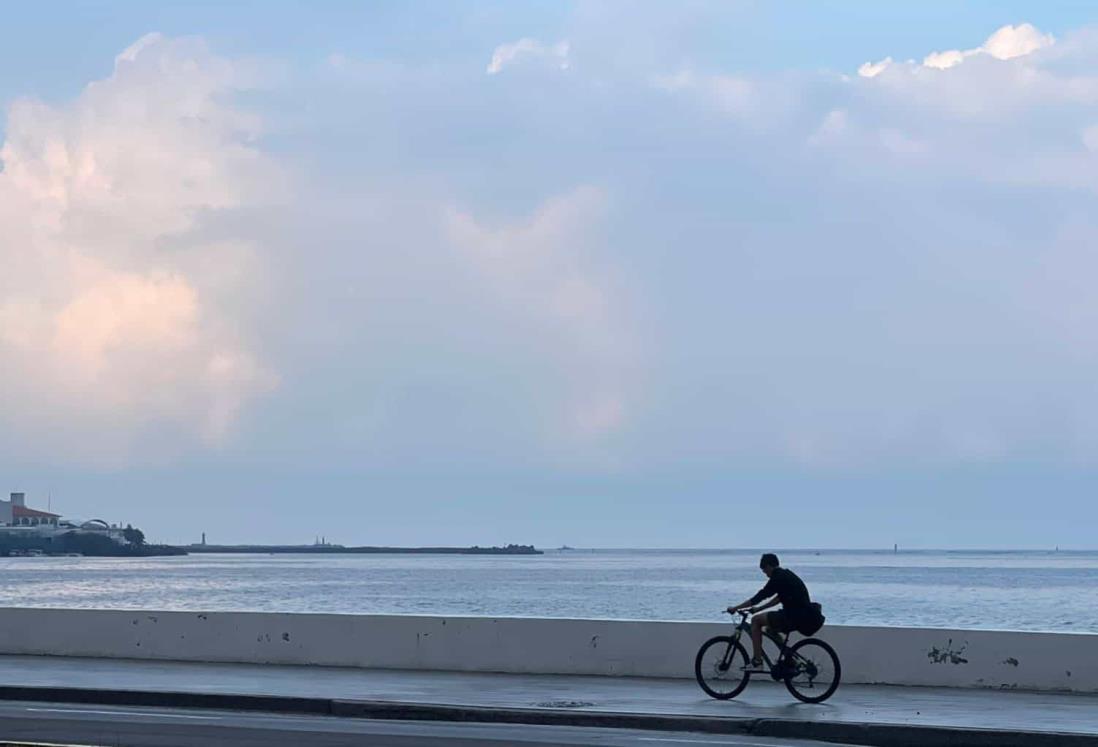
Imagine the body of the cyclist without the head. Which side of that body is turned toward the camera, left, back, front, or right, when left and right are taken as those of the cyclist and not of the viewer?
left

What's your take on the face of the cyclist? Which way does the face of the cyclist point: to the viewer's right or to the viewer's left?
to the viewer's left
